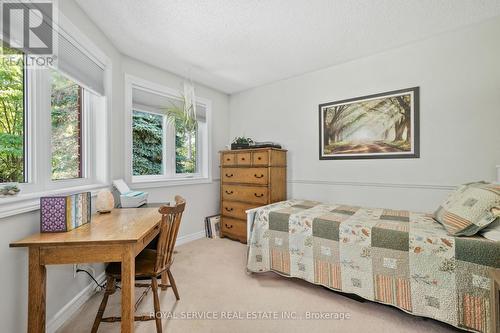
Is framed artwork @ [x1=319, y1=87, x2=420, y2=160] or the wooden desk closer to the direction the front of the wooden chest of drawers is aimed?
the wooden desk

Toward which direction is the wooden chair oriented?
to the viewer's left

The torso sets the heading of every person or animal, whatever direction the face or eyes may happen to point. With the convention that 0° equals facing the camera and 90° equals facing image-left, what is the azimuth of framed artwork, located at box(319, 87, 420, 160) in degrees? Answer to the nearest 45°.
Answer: approximately 45°

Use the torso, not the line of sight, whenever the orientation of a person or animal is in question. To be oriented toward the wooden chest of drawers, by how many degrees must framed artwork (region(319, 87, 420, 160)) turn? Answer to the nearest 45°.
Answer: approximately 45° to its right

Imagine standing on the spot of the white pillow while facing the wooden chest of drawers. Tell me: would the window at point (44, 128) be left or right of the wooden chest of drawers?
left

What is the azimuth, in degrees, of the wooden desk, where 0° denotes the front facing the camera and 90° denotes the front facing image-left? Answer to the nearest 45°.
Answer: approximately 270°

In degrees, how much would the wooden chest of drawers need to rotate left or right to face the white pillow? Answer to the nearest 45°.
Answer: approximately 90° to its left

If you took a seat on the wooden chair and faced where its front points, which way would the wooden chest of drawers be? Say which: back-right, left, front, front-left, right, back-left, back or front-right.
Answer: back-right

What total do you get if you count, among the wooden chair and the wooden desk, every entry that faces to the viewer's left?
1
